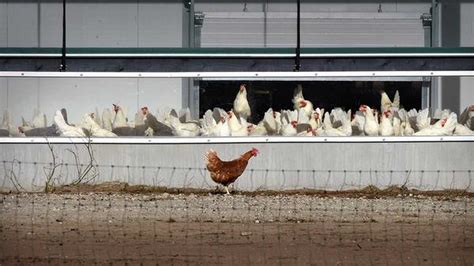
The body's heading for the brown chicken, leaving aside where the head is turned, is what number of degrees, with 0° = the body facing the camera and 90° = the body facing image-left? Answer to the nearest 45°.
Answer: approximately 270°

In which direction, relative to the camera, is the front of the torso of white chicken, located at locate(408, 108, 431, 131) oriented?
away from the camera

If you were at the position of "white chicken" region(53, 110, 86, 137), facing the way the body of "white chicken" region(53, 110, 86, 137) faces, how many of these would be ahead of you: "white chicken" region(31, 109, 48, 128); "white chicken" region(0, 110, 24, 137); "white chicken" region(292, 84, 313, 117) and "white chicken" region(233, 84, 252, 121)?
2
